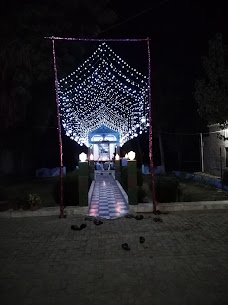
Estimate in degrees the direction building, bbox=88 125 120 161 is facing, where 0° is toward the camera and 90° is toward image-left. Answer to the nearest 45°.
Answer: approximately 0°

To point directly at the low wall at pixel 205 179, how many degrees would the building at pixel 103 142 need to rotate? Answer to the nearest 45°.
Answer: approximately 45° to its left

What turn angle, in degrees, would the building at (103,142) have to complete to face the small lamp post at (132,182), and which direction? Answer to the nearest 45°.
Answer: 0° — it already faces it

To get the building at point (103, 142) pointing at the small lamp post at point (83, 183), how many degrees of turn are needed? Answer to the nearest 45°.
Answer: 0° — it already faces it

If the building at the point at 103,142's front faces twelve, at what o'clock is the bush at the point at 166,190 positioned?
The bush is roughly at 12 o'clock from the building.
